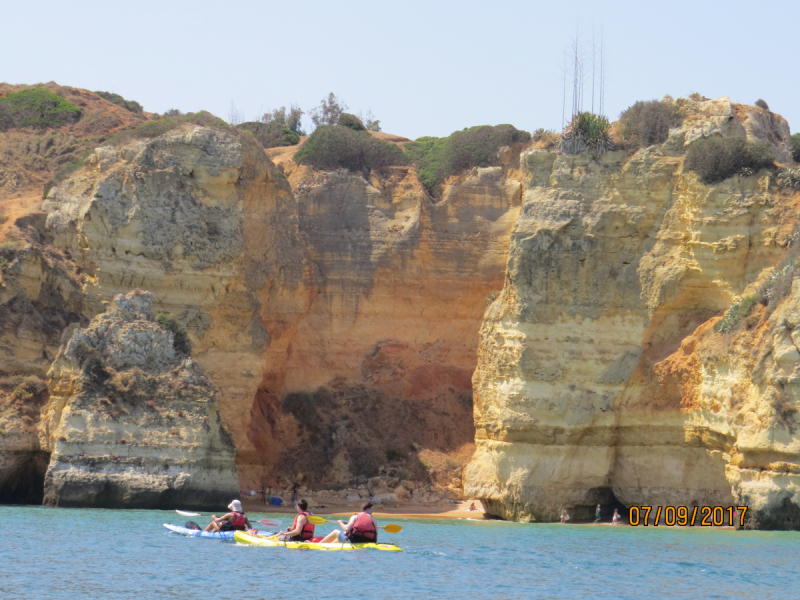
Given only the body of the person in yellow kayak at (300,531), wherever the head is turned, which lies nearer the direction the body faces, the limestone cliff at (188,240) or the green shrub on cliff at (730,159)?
the limestone cliff

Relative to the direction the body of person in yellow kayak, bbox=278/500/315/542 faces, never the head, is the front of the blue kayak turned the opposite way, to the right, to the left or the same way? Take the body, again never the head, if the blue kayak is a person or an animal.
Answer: the same way

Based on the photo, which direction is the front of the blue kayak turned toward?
to the viewer's left

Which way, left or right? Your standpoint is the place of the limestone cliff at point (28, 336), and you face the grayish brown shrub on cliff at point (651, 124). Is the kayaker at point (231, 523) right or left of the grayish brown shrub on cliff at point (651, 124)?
right

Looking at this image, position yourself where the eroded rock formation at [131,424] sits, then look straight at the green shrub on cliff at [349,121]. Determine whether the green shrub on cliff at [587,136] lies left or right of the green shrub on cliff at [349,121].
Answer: right

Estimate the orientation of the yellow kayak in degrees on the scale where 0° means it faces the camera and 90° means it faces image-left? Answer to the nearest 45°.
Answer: approximately 90°

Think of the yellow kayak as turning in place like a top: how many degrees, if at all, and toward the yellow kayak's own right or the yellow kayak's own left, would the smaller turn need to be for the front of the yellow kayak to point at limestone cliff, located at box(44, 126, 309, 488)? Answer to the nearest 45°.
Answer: approximately 90° to the yellow kayak's own right

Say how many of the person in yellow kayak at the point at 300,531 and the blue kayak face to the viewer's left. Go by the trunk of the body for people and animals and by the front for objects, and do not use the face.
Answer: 2
